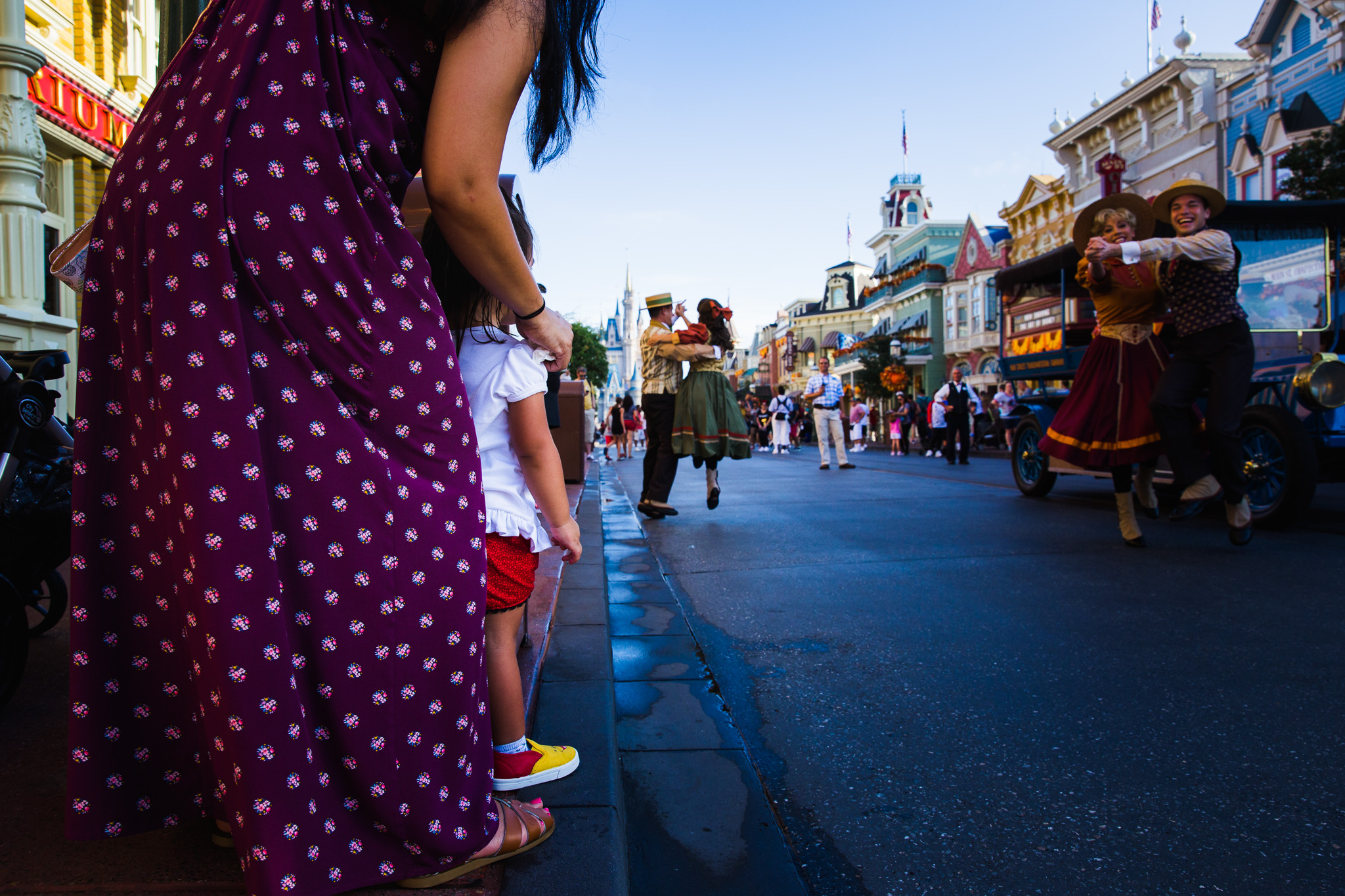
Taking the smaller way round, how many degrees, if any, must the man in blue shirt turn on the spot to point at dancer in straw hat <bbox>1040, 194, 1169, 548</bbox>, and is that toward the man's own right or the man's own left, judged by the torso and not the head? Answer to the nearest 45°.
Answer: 0° — they already face them

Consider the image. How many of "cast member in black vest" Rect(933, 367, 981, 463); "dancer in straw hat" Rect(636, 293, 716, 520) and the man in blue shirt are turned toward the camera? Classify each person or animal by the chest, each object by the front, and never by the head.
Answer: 2

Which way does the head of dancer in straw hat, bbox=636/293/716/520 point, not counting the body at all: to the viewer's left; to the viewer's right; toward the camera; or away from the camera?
to the viewer's right

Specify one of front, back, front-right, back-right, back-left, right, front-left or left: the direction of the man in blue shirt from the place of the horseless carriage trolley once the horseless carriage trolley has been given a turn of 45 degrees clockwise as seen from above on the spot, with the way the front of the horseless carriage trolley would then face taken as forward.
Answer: back-right

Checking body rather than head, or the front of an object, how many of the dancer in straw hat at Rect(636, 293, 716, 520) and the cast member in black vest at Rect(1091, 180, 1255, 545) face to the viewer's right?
1

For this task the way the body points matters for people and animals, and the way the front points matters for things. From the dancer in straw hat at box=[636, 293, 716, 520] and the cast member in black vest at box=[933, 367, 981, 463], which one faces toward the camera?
the cast member in black vest

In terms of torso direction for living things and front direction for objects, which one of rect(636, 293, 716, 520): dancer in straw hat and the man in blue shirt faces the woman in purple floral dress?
the man in blue shirt

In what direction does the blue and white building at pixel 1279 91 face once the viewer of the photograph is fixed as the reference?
facing the viewer and to the left of the viewer

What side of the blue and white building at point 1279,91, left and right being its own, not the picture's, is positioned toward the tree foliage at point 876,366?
right

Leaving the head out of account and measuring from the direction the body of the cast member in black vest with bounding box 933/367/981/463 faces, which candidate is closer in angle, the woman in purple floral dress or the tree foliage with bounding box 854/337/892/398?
the woman in purple floral dress

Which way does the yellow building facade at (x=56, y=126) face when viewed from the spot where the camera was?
facing the viewer and to the right of the viewer

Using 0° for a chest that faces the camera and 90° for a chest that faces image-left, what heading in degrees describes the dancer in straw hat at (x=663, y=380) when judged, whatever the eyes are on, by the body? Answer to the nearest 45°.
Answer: approximately 270°

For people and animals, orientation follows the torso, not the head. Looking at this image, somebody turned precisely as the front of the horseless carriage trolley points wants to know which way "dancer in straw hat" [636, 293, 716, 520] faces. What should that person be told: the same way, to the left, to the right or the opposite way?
to the left

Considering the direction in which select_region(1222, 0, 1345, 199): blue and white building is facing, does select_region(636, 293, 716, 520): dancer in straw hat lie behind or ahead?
ahead

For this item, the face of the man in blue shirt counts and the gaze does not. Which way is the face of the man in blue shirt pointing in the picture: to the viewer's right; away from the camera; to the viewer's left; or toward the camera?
toward the camera

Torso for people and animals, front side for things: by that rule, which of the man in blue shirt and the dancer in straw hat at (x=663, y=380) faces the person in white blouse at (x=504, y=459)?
the man in blue shirt

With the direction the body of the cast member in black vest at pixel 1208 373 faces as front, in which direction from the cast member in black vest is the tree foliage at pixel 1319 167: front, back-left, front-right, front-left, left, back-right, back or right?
back-right

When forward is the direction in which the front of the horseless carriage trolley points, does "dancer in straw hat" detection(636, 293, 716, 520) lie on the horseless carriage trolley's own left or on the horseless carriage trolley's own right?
on the horseless carriage trolley's own right

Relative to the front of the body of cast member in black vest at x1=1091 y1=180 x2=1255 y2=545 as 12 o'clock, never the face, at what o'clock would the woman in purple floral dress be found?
The woman in purple floral dress is roughly at 11 o'clock from the cast member in black vest.

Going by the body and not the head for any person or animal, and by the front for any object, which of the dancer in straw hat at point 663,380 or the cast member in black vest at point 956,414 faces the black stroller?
the cast member in black vest

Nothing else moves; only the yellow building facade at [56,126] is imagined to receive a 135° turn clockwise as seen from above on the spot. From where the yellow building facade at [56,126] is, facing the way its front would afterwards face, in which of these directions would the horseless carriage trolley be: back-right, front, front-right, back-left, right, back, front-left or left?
back-left
